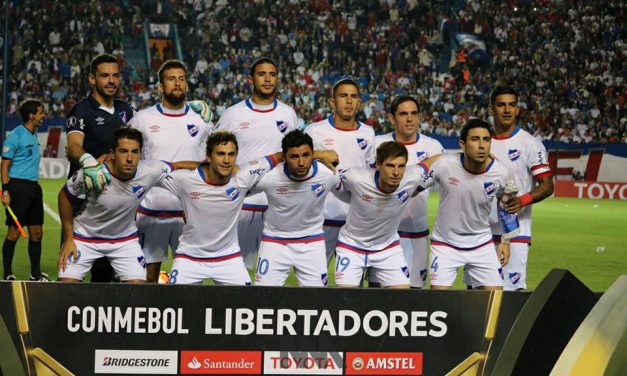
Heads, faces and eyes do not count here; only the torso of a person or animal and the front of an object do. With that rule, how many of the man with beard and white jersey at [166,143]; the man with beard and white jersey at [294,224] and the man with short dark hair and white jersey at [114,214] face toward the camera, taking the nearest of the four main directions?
3

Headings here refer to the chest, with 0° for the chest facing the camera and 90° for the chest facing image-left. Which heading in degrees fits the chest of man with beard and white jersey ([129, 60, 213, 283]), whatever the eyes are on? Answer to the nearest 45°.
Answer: approximately 0°

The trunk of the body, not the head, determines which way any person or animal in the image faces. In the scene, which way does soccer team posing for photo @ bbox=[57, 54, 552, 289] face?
toward the camera

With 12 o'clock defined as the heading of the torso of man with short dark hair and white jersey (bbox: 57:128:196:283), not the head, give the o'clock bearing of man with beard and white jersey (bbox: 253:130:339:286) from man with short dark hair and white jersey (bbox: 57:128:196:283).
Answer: man with beard and white jersey (bbox: 253:130:339:286) is roughly at 9 o'clock from man with short dark hair and white jersey (bbox: 57:128:196:283).

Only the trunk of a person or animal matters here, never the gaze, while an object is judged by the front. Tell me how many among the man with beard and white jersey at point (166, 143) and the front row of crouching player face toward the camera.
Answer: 2

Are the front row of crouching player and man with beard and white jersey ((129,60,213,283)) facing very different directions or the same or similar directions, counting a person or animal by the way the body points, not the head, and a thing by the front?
same or similar directions

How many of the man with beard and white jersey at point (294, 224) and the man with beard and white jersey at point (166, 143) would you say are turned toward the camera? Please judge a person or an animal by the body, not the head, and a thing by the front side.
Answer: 2

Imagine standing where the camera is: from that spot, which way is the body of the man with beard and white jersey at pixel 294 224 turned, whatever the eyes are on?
toward the camera

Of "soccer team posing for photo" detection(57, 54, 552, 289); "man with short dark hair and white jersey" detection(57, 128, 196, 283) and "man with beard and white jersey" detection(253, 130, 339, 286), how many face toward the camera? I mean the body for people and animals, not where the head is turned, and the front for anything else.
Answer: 3

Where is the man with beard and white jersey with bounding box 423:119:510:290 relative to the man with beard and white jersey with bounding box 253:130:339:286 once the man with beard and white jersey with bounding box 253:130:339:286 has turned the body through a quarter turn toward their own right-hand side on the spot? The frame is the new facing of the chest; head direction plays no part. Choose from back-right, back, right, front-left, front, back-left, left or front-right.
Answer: back

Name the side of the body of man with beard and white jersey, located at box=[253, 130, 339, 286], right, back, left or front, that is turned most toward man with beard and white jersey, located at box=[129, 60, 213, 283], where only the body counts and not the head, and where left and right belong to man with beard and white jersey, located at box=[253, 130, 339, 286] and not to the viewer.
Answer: right
